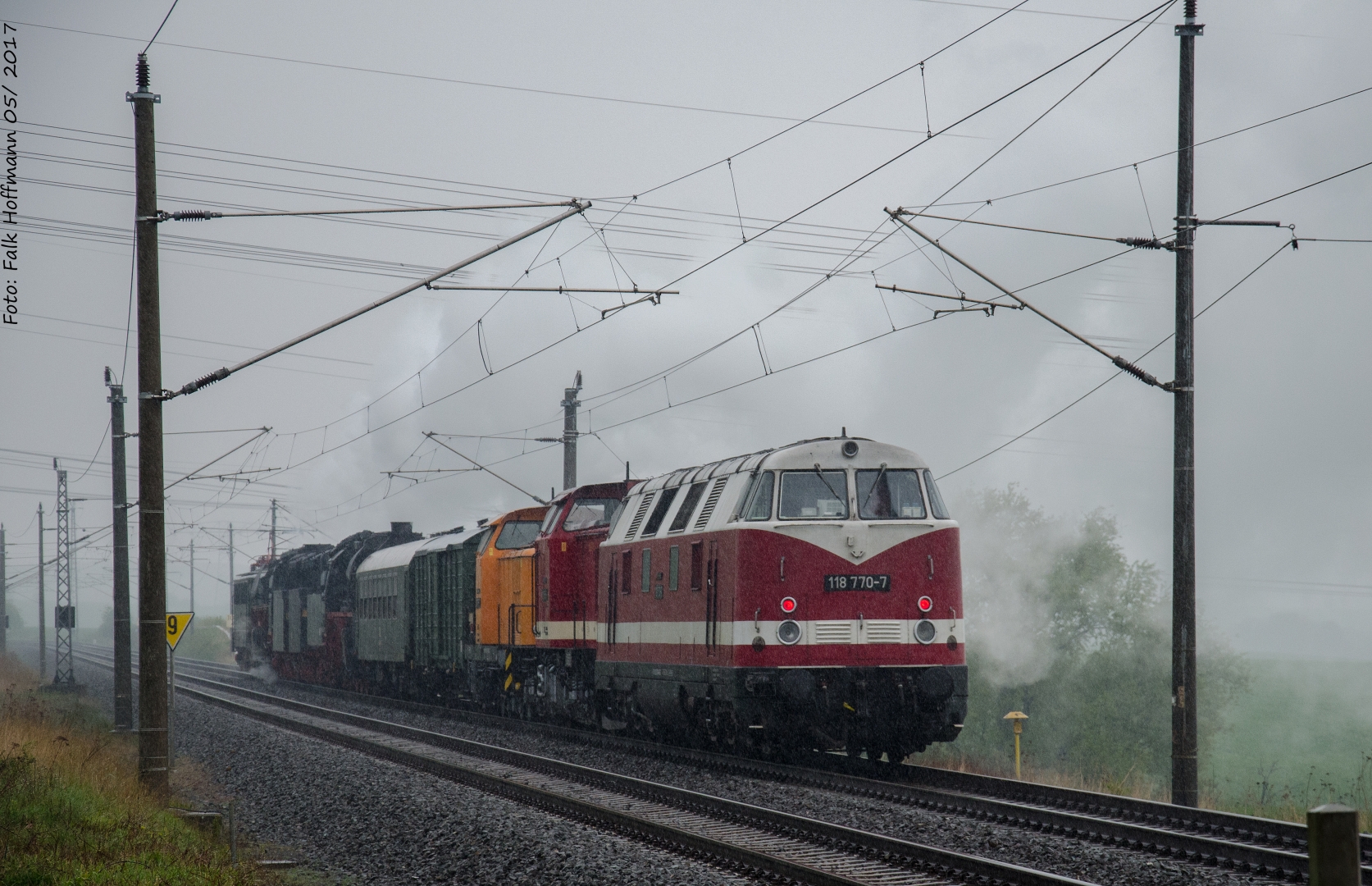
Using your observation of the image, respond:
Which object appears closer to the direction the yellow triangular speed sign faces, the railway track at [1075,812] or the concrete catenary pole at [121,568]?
the railway track

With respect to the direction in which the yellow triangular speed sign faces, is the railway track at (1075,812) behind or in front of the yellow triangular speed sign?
in front

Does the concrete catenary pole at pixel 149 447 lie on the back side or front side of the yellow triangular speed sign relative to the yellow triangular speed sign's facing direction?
on the front side

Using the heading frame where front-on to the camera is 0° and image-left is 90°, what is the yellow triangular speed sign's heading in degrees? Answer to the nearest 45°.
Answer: approximately 0°

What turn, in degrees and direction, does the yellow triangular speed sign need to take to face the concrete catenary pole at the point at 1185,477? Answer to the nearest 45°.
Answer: approximately 45° to its left
